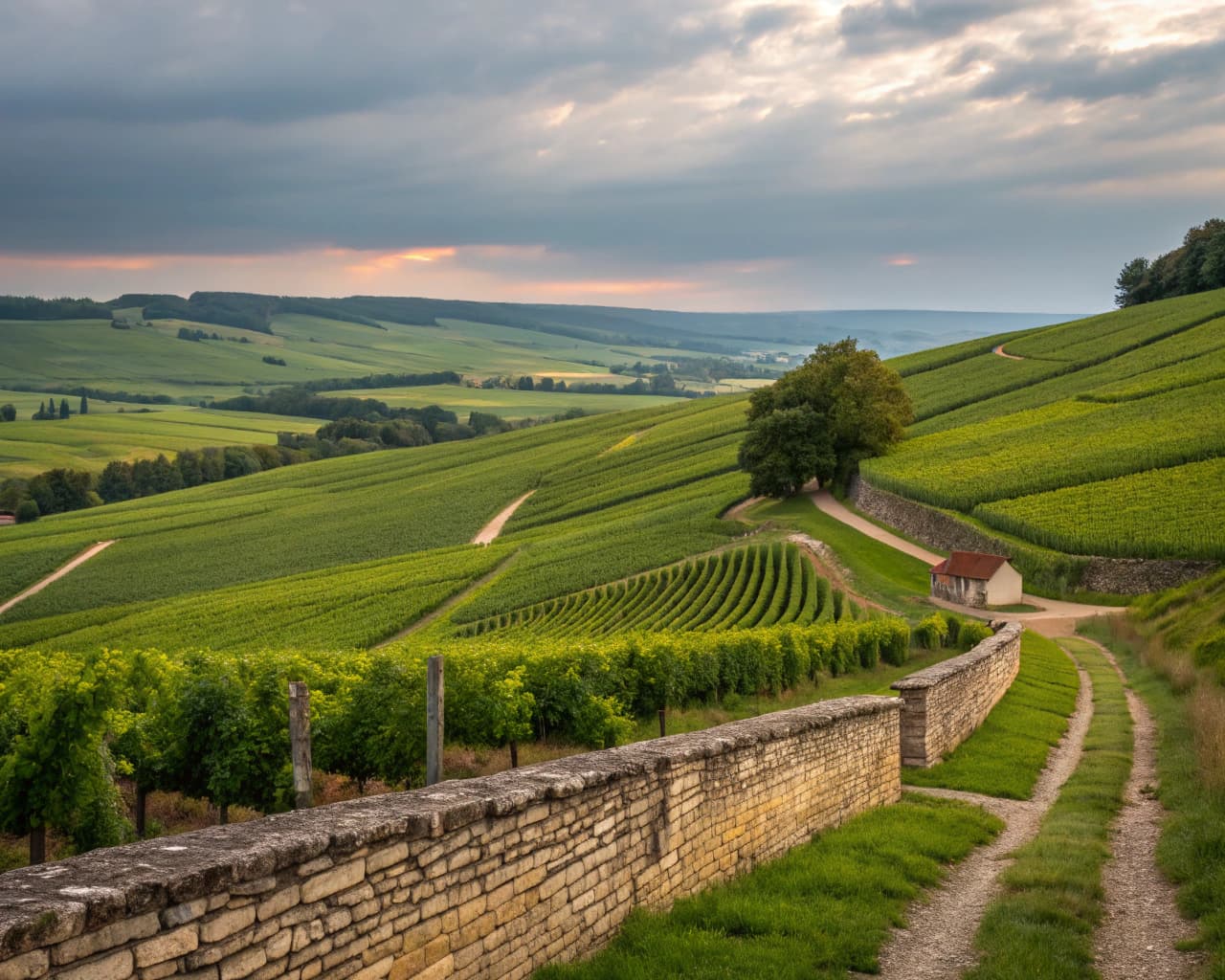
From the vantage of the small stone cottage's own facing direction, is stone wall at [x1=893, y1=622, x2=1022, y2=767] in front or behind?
in front

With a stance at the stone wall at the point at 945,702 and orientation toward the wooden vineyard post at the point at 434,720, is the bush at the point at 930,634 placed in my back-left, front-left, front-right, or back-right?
back-right

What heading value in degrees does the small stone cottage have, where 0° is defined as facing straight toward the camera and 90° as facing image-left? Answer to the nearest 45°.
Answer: approximately 45°

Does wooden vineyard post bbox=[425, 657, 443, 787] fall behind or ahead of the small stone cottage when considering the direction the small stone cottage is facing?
ahead

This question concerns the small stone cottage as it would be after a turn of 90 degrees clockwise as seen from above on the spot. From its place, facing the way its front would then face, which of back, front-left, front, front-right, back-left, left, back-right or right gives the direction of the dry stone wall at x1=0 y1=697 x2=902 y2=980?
back-left

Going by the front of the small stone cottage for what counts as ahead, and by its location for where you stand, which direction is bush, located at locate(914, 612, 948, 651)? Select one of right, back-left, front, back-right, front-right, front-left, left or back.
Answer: front-left

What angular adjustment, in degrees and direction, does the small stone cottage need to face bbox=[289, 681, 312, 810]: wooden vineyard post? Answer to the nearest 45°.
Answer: approximately 45° to its left
